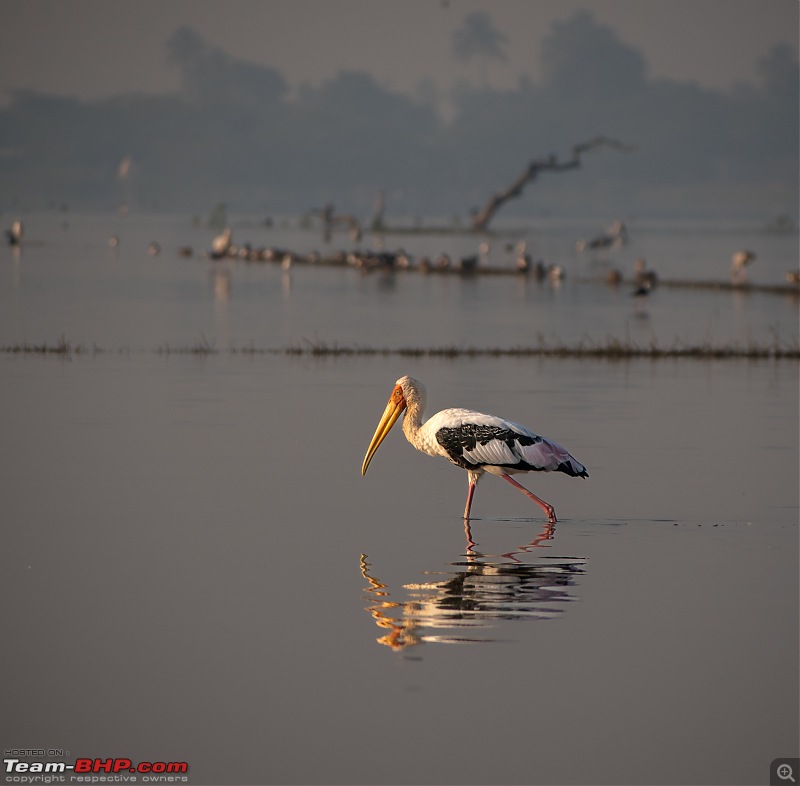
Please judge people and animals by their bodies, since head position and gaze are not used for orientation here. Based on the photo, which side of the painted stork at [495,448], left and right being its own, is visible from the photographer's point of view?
left
